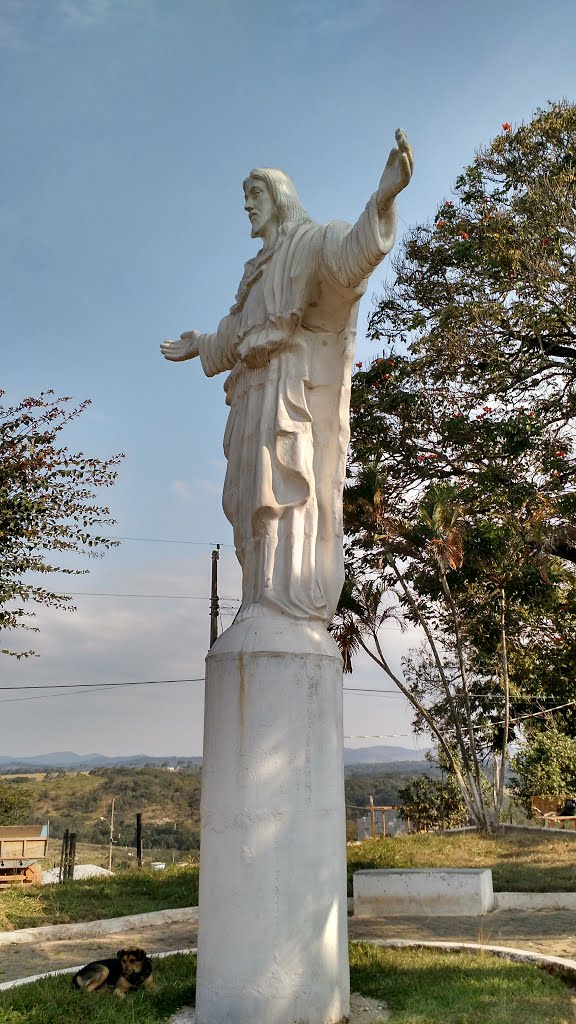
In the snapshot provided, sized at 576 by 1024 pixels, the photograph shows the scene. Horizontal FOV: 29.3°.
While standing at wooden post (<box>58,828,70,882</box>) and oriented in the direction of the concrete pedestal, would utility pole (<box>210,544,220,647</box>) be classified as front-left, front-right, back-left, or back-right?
back-left

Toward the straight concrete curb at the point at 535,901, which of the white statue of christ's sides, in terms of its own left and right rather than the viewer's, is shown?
back

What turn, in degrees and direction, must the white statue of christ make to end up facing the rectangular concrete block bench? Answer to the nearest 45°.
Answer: approximately 135° to its right

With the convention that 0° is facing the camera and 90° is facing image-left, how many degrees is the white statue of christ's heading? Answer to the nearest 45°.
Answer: approximately 45°

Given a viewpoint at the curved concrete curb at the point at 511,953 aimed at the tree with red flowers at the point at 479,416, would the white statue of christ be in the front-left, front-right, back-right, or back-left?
back-left

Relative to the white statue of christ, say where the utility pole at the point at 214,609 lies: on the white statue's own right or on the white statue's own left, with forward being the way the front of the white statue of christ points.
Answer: on the white statue's own right
